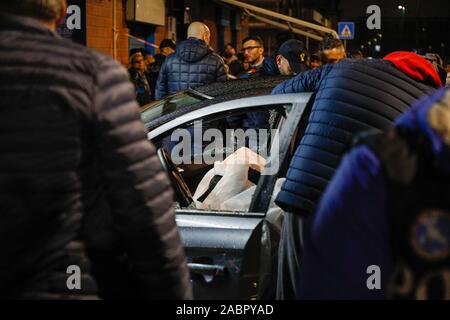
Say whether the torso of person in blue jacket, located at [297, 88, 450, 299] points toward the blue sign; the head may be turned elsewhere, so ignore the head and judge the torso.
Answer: yes

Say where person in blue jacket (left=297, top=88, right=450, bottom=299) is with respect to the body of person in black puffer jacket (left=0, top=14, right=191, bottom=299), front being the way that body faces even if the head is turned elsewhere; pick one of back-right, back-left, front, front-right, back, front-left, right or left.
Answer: back-right

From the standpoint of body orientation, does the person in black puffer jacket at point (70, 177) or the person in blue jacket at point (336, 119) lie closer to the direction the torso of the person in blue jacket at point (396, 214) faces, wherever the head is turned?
the person in blue jacket

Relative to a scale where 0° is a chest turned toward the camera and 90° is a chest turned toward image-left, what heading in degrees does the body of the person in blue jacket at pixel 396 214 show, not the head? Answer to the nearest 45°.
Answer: approximately 180°

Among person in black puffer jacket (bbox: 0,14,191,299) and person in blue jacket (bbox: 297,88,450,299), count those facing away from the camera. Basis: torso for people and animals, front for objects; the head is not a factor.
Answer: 2

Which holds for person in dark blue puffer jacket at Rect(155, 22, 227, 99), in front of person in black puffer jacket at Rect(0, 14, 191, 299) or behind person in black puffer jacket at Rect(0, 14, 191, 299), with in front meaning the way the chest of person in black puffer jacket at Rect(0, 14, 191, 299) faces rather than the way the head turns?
in front

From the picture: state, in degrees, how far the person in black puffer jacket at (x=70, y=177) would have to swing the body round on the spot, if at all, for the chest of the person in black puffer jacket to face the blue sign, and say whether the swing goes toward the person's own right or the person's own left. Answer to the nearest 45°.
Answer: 0° — they already face it

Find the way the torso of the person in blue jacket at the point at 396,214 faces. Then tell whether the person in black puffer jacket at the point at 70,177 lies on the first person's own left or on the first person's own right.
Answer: on the first person's own left

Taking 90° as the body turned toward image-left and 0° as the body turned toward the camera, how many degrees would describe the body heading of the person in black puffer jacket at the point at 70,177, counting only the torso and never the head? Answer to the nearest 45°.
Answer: approximately 180°

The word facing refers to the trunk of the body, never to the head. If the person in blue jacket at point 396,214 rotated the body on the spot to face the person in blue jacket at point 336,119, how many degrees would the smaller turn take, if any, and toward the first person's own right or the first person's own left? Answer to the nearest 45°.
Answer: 0° — they already face them

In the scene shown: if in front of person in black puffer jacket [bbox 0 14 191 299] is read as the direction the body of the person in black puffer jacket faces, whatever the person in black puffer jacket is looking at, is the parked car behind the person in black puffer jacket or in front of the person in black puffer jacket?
in front
